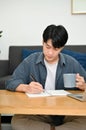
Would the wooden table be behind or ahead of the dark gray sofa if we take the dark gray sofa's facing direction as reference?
ahead

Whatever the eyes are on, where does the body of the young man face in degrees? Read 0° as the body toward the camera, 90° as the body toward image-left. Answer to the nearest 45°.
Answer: approximately 0°

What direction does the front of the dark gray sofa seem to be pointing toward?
toward the camera

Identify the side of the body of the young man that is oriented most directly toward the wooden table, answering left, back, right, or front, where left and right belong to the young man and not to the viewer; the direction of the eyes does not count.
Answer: front
